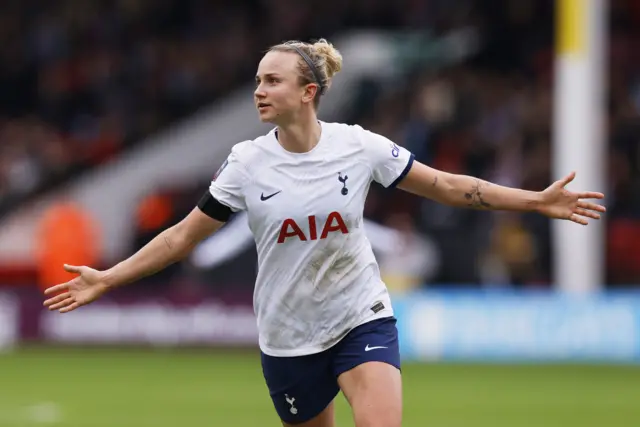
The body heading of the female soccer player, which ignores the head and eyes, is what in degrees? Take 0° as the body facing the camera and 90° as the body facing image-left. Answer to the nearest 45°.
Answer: approximately 0°

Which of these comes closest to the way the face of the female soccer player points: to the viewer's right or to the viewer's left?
to the viewer's left
